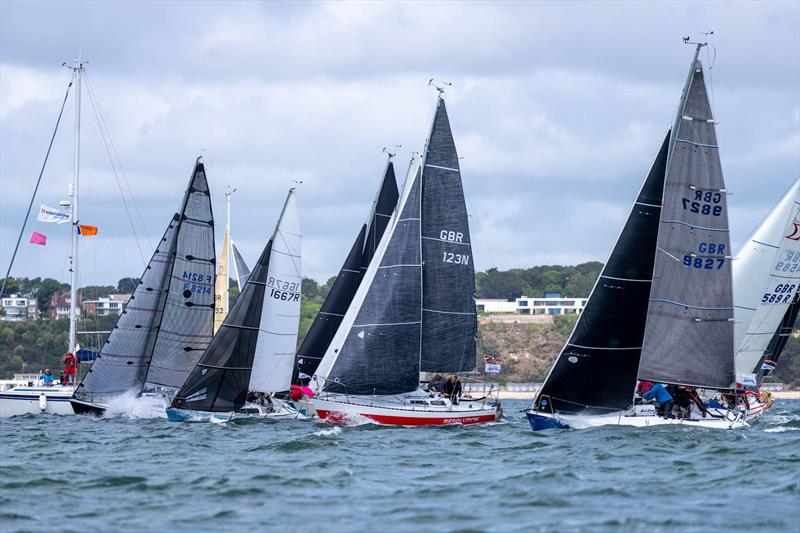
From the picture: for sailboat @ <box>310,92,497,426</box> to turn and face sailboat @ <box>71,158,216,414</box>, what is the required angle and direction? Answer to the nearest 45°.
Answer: approximately 45° to its right

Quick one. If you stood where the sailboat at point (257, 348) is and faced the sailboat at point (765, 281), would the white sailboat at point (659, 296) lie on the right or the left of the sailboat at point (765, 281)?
right

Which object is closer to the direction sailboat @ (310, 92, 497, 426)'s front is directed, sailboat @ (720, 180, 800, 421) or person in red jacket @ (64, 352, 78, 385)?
the person in red jacket

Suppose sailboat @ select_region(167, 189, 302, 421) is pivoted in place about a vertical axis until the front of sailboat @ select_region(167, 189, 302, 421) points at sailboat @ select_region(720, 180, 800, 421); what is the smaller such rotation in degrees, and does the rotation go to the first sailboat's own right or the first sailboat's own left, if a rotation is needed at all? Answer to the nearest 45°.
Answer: approximately 180°

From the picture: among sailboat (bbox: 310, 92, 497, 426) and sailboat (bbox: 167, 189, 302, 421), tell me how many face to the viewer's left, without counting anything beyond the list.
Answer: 2

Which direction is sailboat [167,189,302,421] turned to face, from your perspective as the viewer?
facing to the left of the viewer

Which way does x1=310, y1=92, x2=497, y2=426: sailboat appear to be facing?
to the viewer's left

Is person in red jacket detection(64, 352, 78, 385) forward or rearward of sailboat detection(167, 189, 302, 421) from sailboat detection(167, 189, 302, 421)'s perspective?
forward

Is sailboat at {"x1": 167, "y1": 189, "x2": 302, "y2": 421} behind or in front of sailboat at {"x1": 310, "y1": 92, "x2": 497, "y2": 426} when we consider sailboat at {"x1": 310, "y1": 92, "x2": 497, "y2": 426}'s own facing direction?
in front

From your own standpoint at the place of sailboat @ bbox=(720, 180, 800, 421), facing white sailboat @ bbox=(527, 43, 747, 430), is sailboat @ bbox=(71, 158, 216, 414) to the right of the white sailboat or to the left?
right

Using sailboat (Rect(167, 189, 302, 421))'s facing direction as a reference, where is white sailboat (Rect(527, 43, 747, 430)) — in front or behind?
behind

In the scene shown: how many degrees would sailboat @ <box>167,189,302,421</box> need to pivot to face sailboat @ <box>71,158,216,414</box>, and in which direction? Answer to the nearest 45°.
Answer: approximately 45° to its right
